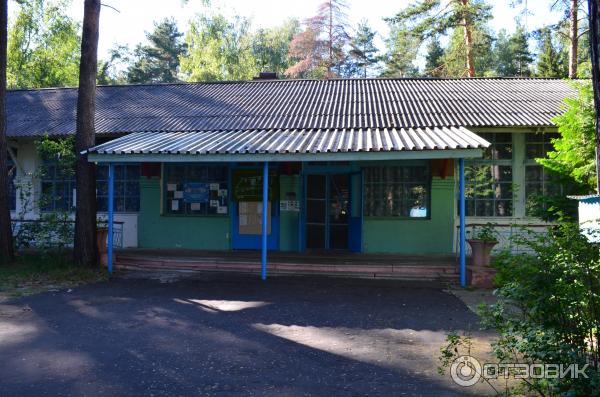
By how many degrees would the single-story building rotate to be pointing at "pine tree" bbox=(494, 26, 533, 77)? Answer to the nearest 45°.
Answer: approximately 135° to its left

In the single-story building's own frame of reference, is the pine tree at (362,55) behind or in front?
behind

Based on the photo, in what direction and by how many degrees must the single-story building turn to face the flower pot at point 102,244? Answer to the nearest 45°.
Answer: approximately 90° to its right

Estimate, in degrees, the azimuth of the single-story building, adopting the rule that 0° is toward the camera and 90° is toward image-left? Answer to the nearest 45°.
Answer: approximately 0°

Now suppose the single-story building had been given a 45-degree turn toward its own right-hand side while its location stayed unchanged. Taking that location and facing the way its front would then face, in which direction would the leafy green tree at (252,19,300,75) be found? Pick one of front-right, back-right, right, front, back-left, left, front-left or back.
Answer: back-right

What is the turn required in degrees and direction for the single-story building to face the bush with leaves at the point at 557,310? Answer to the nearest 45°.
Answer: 0° — it already faces it

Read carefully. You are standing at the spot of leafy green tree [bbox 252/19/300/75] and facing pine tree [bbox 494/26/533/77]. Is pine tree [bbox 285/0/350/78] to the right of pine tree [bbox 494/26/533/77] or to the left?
right

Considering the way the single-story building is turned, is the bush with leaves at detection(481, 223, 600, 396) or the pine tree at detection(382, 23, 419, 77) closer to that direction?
the bush with leaves

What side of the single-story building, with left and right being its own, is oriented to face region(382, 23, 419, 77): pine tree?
back

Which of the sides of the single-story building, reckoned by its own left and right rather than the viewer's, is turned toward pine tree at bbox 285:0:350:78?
back

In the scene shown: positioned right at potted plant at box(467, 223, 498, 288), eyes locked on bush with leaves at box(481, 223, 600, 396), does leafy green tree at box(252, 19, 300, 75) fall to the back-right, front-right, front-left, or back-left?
back-right

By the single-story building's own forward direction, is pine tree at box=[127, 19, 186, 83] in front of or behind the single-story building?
behind

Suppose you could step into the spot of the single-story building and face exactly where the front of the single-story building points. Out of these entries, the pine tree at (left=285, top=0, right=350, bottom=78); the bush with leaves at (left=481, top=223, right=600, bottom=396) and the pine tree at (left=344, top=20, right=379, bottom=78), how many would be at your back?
2

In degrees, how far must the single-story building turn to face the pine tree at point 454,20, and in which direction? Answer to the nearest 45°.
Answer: approximately 135° to its left
